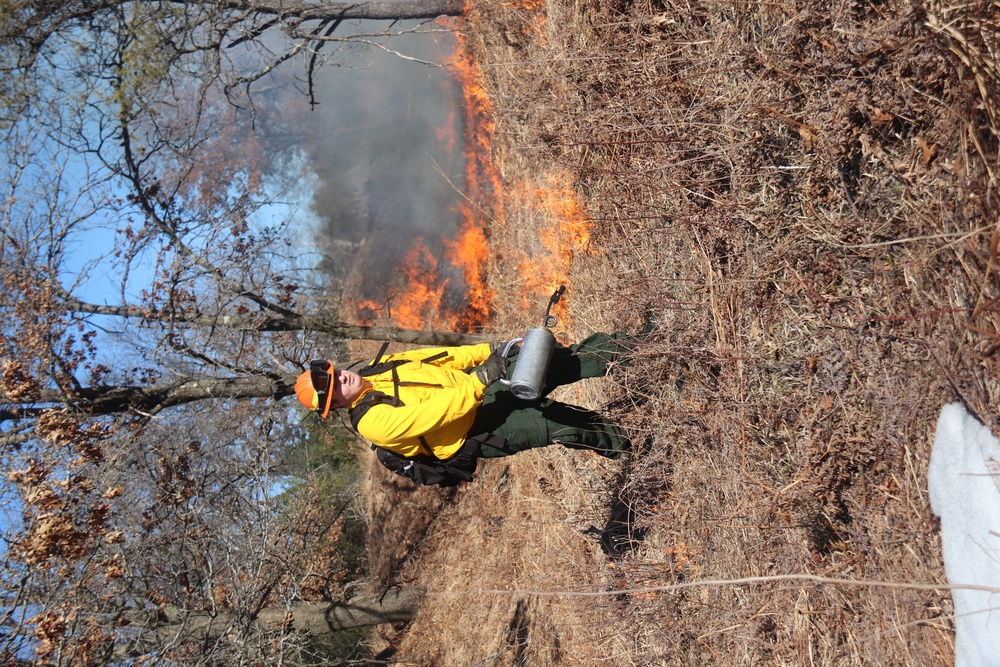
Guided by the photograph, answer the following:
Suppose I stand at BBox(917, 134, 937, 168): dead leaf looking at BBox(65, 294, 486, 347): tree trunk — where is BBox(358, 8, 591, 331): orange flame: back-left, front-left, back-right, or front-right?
front-right

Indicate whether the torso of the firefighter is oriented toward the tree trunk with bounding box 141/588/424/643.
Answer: no

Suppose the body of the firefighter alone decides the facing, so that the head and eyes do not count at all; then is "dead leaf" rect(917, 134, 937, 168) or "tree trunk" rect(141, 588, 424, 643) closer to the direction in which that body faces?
the dead leaf

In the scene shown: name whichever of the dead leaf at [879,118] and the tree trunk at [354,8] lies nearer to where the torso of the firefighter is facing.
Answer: the dead leaf

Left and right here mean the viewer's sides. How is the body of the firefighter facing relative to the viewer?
facing the viewer

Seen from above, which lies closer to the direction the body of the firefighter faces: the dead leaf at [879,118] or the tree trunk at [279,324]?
the dead leaf

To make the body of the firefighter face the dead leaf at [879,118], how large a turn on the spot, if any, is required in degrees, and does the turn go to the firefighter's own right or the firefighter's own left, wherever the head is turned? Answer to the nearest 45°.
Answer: approximately 45° to the firefighter's own left

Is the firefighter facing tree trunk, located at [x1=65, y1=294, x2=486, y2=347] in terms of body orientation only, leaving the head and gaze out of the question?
no

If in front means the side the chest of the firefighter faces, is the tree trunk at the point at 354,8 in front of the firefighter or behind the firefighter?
behind

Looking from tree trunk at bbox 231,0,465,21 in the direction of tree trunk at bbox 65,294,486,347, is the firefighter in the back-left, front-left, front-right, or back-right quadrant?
front-left
